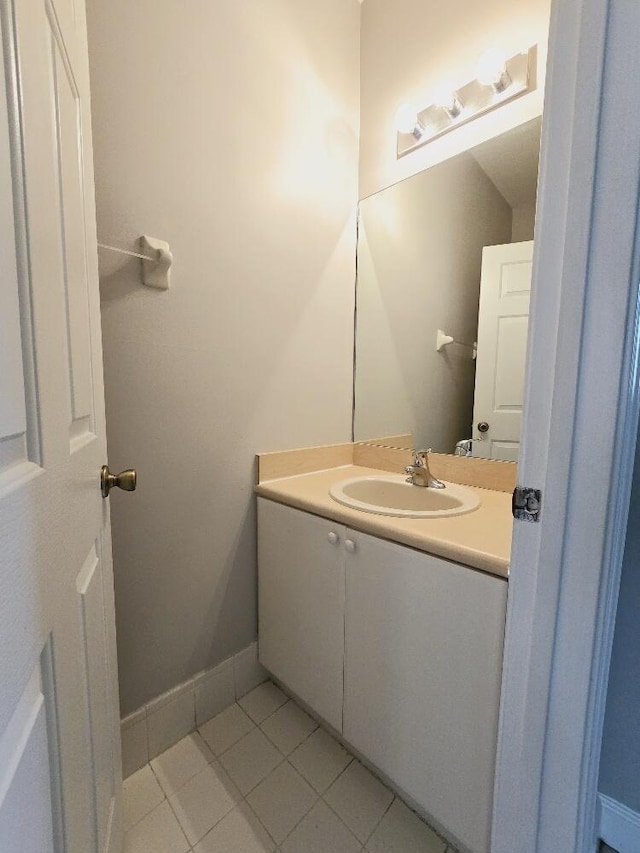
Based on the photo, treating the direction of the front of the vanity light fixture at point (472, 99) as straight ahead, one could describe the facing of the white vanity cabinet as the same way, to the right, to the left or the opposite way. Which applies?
the same way

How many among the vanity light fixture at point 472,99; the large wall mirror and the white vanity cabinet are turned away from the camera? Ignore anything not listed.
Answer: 0

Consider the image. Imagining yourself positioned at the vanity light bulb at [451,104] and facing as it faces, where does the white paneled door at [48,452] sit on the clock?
The white paneled door is roughly at 11 o'clock from the vanity light bulb.

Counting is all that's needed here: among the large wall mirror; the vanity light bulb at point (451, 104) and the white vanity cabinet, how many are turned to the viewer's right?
0

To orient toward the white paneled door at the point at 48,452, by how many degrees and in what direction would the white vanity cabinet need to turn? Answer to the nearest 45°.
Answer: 0° — it already faces it

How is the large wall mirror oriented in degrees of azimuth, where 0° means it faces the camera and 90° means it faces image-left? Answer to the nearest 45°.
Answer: approximately 45°

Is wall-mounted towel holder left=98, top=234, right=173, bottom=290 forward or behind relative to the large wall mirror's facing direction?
forward

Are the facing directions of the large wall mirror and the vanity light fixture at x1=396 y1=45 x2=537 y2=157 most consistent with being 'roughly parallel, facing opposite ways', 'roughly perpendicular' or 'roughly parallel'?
roughly parallel

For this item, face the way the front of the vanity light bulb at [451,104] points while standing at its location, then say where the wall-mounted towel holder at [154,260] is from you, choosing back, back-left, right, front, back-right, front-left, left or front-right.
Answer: front

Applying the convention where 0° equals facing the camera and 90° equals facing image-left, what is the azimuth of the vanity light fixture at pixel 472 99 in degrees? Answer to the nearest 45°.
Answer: approximately 45°

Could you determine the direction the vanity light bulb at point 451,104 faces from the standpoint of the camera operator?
facing the viewer and to the left of the viewer
